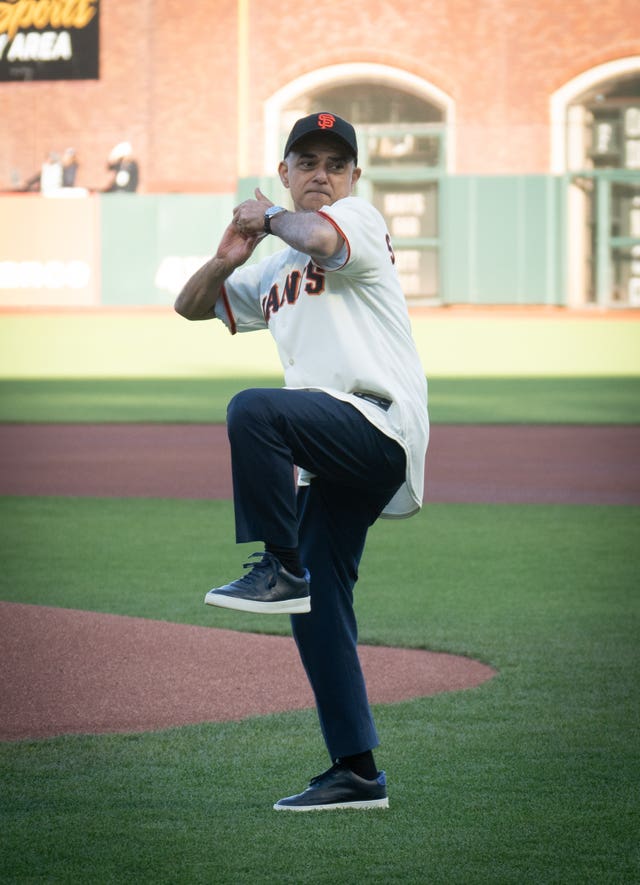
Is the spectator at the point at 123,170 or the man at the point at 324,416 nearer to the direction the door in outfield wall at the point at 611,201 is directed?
the man

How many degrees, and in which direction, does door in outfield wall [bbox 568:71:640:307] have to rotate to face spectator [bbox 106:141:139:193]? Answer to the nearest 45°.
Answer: approximately 90° to its right

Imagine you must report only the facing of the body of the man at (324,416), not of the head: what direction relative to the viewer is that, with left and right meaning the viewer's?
facing the viewer and to the left of the viewer

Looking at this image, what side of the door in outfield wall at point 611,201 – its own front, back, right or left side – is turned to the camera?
front

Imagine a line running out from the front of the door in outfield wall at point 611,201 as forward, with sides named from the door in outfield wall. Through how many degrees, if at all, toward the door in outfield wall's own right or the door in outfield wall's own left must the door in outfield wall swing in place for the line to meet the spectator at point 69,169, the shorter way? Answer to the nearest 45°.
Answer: approximately 90° to the door in outfield wall's own right

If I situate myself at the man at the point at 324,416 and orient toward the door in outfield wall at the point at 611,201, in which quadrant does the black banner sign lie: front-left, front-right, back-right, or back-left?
front-left

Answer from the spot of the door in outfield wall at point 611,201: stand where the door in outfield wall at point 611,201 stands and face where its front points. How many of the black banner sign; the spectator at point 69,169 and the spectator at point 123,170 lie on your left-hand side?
0

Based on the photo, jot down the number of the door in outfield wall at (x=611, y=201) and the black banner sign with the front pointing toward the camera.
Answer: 2

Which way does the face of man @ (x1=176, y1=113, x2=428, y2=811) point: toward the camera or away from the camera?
toward the camera

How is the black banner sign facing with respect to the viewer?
toward the camera

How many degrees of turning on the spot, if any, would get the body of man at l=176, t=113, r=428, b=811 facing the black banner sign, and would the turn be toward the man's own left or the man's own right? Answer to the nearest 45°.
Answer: approximately 135° to the man's own right
